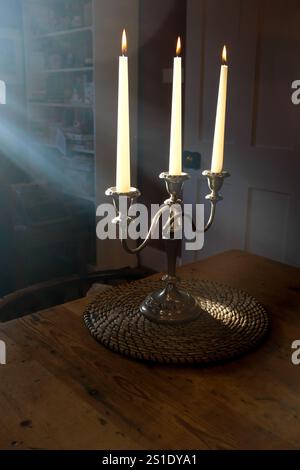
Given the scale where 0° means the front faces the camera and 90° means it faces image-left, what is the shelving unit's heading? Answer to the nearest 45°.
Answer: approximately 45°

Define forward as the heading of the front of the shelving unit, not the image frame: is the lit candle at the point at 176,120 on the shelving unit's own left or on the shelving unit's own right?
on the shelving unit's own left

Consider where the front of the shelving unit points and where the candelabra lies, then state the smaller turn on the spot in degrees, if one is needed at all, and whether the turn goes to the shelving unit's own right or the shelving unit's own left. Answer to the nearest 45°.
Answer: approximately 45° to the shelving unit's own left

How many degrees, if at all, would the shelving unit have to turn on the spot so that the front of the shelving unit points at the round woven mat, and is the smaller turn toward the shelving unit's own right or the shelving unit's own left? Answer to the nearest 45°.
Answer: approximately 45° to the shelving unit's own left

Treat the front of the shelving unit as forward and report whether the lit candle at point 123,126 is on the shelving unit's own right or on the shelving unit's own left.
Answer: on the shelving unit's own left

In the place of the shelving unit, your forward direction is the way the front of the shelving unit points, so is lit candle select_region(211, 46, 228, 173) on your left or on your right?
on your left

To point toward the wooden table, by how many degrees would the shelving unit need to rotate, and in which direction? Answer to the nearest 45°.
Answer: approximately 45° to its left
